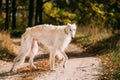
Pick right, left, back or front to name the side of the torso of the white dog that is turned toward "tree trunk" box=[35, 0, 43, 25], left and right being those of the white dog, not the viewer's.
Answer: left

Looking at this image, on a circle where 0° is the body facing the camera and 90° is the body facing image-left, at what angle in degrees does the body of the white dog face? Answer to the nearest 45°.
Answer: approximately 270°
